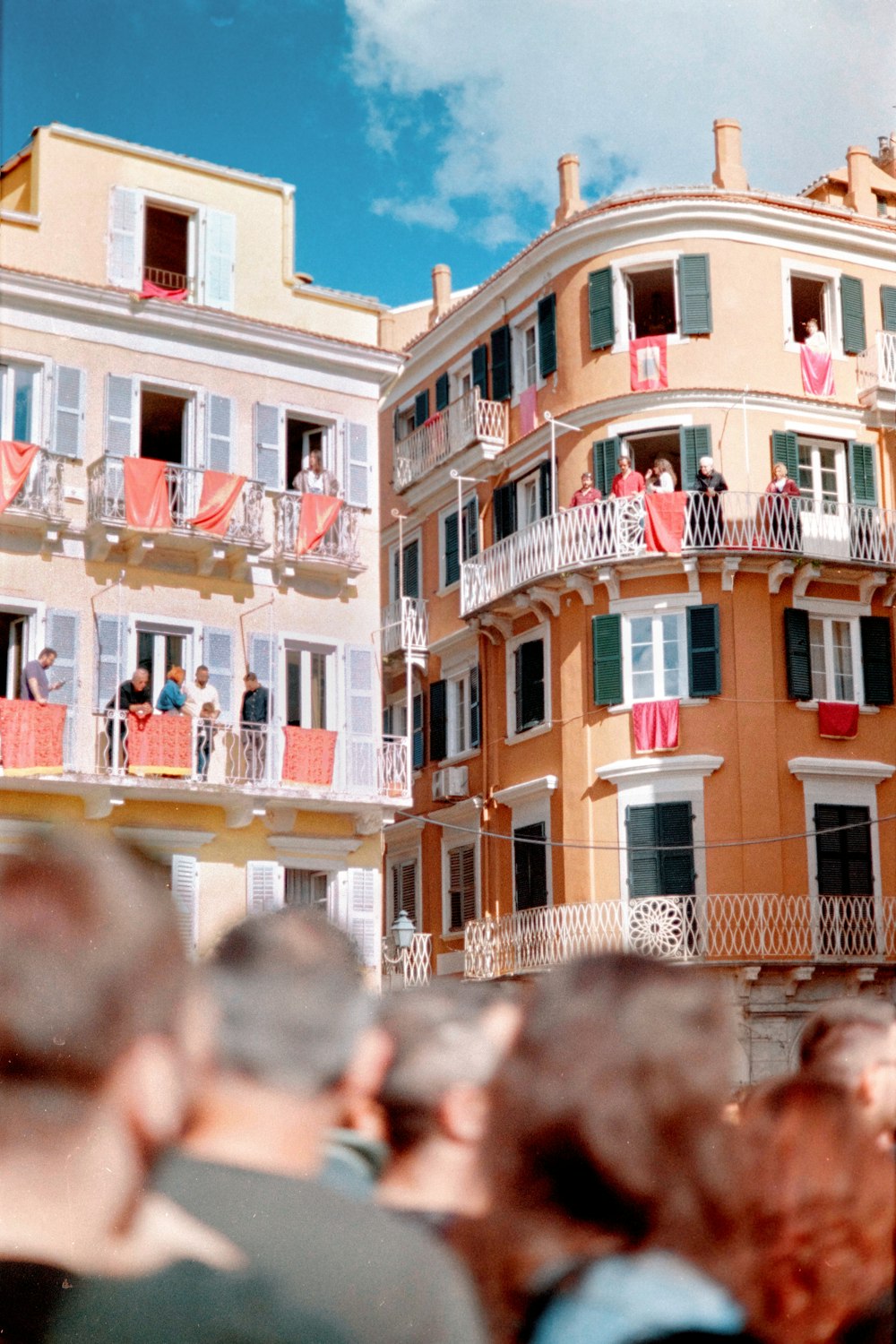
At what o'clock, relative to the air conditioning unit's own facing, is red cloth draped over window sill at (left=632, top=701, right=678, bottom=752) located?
The red cloth draped over window sill is roughly at 8 o'clock from the air conditioning unit.

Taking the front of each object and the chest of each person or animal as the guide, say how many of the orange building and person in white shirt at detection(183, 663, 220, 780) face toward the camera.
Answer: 2

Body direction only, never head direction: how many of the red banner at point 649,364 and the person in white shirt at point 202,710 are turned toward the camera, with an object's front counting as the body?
2

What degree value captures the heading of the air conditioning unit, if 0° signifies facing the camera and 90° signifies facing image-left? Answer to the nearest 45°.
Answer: approximately 45°

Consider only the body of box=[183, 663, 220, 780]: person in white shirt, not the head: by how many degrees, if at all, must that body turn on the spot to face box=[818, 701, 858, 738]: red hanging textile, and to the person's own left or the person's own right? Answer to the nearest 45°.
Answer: approximately 135° to the person's own left

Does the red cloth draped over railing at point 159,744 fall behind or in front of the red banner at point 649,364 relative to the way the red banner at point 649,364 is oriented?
in front

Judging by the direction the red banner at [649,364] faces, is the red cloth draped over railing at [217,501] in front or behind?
in front

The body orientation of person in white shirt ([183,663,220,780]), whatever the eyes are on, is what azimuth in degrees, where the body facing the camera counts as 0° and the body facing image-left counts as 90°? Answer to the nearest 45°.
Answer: approximately 0°
